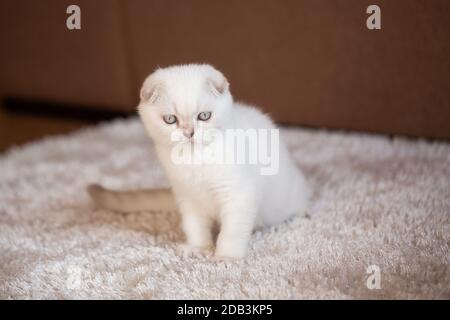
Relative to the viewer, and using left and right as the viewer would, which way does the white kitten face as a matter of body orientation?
facing the viewer and to the left of the viewer
